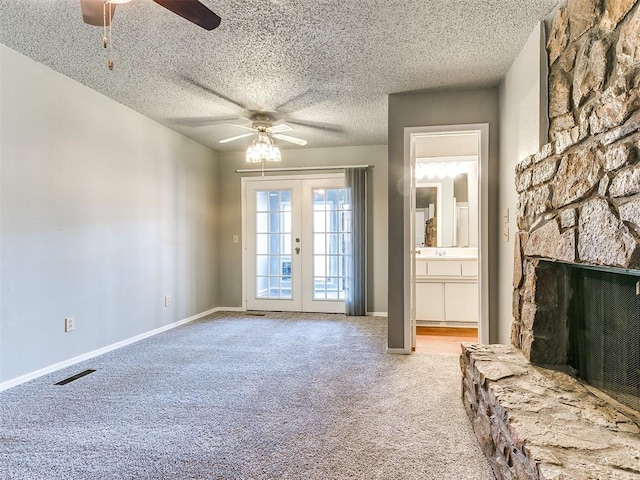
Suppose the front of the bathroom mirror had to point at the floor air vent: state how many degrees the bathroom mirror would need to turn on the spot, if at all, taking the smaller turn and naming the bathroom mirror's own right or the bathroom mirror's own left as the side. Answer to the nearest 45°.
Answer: approximately 45° to the bathroom mirror's own right

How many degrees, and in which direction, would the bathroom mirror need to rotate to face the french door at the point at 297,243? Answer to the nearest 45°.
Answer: approximately 90° to its right

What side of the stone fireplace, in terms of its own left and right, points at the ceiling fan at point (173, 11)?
front

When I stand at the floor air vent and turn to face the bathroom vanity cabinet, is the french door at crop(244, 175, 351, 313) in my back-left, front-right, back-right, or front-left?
front-left

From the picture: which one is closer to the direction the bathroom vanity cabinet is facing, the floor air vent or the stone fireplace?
the stone fireplace

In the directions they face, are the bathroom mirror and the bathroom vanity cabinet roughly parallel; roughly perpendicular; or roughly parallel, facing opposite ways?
roughly parallel

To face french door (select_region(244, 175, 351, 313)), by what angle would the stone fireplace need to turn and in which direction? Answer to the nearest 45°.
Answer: approximately 90° to its right

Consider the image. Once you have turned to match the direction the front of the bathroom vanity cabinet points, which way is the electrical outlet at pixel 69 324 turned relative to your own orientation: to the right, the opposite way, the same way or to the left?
to the left

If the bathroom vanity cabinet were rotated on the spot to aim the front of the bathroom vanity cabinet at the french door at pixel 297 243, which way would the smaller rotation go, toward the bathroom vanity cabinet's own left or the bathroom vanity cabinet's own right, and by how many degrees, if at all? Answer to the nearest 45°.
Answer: approximately 90° to the bathroom vanity cabinet's own right

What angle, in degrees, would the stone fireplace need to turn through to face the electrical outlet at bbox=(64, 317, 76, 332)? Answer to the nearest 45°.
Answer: approximately 45° to its right

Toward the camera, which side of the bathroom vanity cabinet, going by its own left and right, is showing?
front

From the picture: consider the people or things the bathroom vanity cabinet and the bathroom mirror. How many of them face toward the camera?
2

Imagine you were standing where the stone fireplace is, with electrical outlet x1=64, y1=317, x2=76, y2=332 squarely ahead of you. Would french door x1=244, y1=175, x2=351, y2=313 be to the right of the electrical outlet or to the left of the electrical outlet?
right
